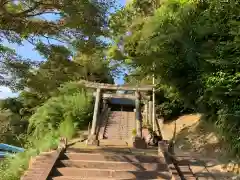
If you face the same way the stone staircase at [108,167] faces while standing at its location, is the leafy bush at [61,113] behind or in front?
behind

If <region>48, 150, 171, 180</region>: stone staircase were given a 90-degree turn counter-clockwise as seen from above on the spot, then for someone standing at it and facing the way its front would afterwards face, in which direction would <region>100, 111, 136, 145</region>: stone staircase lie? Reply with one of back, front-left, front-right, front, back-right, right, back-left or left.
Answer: left

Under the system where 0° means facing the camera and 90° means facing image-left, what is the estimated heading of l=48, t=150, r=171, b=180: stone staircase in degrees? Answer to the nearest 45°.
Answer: approximately 0°

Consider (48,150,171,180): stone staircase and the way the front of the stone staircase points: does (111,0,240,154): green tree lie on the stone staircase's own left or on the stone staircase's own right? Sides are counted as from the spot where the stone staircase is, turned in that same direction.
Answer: on the stone staircase's own left

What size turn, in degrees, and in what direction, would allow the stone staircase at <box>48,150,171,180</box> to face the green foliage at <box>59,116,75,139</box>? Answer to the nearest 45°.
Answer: approximately 180°
